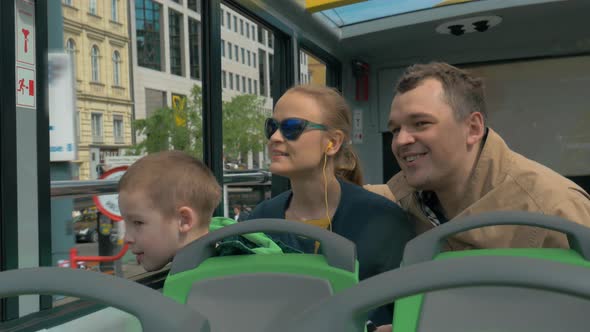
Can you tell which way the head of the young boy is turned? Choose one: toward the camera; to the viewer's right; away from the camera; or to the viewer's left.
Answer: to the viewer's left

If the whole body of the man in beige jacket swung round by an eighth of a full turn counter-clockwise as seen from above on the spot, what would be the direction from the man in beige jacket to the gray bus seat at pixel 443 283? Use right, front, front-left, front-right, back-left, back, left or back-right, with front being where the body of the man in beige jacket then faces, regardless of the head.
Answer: front

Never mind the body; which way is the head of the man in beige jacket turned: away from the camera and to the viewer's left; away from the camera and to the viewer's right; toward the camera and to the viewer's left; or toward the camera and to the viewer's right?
toward the camera and to the viewer's left

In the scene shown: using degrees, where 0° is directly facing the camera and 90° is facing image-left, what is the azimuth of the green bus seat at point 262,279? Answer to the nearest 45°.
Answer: approximately 0°

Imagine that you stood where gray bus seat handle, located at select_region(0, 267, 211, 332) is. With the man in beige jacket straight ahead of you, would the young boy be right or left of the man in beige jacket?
left

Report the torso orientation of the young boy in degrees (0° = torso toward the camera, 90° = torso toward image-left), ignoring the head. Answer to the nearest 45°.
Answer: approximately 90°

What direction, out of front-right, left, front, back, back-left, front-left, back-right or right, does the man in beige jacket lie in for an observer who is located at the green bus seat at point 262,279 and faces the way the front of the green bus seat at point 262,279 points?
back-left

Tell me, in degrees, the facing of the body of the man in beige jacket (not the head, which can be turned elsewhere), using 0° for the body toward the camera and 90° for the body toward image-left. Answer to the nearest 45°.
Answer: approximately 45°
